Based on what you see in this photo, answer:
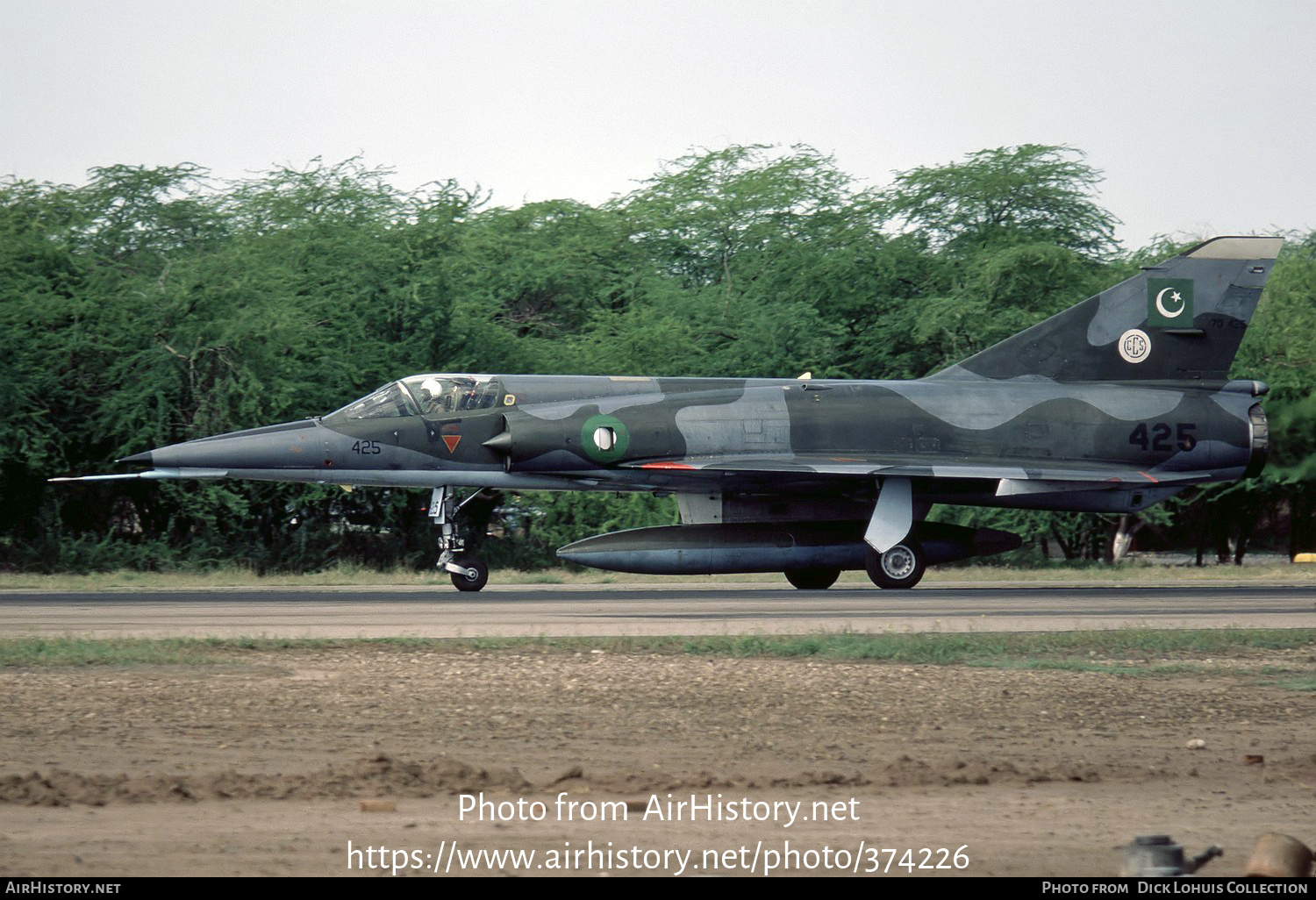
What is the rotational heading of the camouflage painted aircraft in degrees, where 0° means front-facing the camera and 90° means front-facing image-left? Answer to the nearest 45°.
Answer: approximately 90°

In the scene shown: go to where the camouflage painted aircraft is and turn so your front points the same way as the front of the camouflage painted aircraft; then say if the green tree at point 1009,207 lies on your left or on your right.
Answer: on your right
